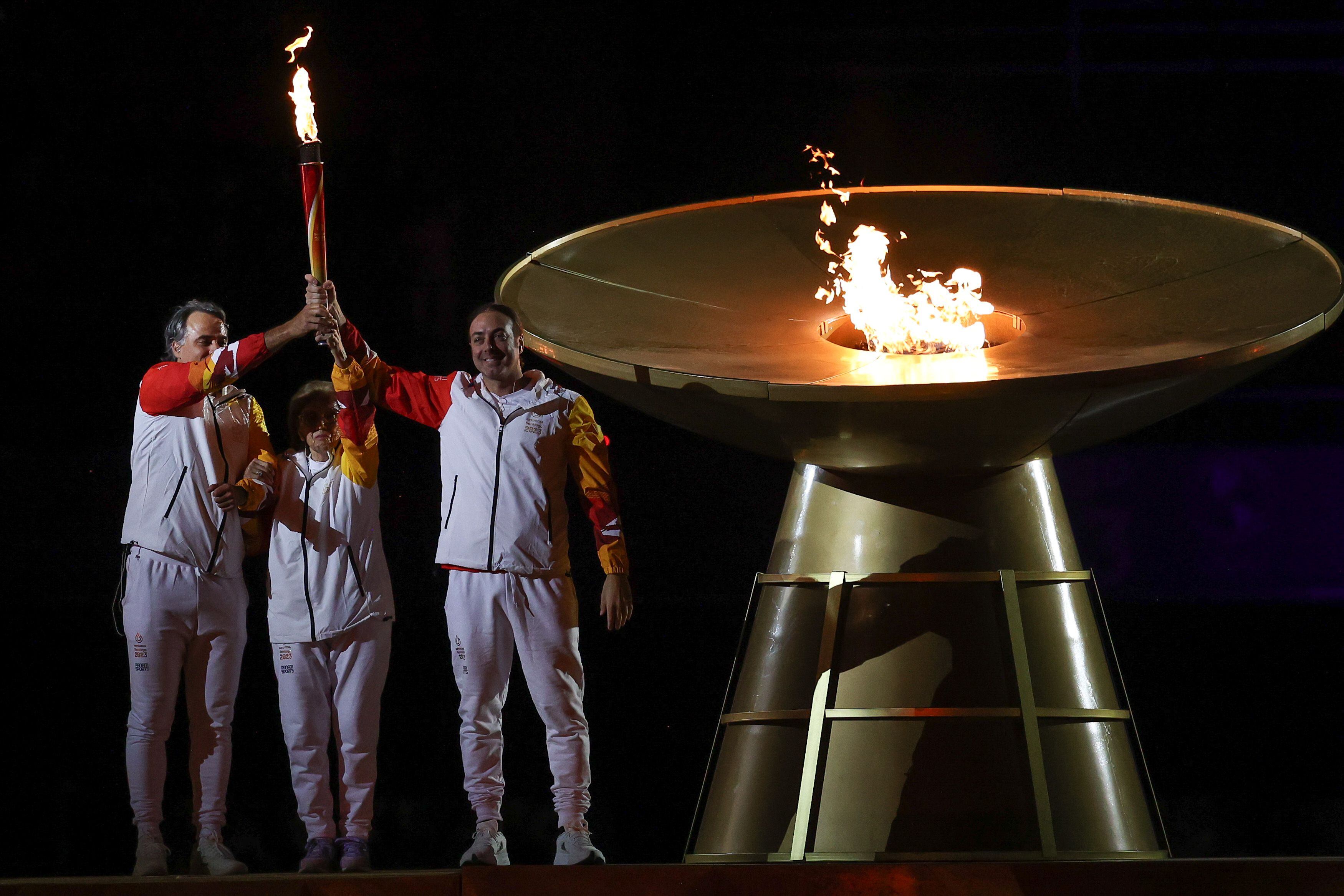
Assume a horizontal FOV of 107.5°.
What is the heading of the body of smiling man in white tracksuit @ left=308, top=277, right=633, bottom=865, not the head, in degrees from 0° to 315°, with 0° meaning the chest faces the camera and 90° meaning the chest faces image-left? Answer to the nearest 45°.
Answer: approximately 0°

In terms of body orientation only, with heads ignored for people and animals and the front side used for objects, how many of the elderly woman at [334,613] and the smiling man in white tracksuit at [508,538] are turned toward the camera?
2

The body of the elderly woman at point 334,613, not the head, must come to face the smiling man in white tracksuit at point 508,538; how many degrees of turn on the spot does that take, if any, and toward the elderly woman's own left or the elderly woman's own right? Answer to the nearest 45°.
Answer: approximately 45° to the elderly woman's own left

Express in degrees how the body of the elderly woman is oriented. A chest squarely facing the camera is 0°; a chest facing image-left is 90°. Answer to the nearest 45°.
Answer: approximately 0°

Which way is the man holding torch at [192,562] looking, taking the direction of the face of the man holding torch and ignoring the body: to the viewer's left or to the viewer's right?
to the viewer's right
